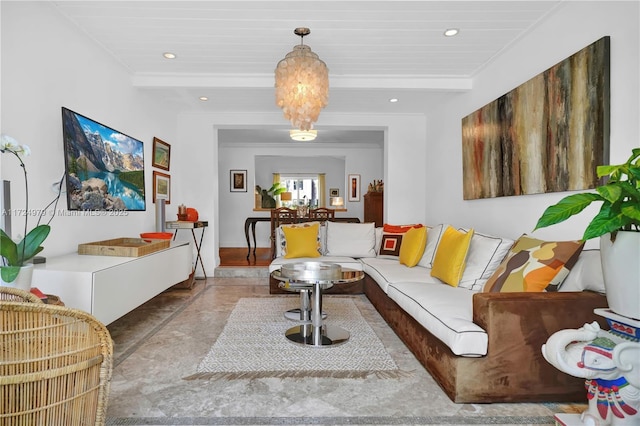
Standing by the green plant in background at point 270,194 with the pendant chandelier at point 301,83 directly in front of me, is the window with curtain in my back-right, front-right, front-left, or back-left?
back-left

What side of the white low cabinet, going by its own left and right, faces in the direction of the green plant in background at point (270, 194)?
left

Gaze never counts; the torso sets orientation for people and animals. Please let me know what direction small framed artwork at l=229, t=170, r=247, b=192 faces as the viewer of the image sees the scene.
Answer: facing the viewer

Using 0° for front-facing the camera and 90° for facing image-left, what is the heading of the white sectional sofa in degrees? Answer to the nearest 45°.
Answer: approximately 45°

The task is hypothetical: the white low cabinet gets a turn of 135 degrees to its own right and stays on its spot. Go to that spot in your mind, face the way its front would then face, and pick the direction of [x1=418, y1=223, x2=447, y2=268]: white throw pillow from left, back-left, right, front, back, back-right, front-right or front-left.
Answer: back

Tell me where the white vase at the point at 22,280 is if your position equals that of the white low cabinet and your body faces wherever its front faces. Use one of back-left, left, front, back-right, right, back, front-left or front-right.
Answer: right

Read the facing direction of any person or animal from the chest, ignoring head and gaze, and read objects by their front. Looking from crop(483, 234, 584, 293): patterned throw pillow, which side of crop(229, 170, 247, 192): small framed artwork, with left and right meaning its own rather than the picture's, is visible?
front

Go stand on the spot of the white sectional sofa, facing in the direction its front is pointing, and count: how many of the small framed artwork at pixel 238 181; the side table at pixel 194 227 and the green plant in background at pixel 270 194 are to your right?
3

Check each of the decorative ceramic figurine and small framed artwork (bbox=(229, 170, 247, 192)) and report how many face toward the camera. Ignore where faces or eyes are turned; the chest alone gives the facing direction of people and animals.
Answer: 1

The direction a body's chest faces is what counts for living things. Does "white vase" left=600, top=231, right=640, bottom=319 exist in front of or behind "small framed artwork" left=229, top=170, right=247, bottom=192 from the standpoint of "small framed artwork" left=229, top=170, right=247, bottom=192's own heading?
in front

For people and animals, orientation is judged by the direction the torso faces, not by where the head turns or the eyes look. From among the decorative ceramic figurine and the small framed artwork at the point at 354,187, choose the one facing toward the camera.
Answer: the small framed artwork

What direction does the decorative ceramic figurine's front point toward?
to the viewer's left

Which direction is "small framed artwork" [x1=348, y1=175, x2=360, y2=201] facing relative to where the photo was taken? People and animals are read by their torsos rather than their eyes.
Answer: toward the camera

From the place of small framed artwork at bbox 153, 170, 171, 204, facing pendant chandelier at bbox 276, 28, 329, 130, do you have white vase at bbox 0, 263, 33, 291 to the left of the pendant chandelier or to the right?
right

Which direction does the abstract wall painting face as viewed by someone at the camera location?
facing the viewer and to the left of the viewer

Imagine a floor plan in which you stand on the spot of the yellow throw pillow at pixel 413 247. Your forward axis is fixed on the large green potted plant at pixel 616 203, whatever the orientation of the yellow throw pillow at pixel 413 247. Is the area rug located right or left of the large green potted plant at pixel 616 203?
right

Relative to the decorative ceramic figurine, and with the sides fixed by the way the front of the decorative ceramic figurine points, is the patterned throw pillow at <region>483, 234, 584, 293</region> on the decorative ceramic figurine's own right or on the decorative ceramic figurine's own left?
on the decorative ceramic figurine's own right

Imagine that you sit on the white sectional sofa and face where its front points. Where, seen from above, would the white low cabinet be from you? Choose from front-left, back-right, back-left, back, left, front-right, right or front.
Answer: front-right

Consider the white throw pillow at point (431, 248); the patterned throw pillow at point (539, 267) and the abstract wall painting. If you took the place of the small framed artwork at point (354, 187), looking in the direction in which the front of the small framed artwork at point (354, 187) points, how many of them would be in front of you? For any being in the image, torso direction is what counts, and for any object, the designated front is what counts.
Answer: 3
